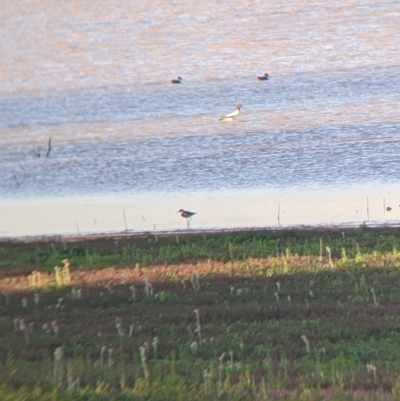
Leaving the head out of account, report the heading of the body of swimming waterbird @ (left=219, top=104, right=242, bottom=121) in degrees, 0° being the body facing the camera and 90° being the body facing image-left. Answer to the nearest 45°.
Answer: approximately 270°

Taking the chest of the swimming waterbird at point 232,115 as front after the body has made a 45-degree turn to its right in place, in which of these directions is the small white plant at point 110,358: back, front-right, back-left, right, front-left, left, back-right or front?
front-right

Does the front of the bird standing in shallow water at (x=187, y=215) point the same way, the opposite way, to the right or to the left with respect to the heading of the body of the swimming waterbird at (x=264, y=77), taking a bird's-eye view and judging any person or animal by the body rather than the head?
the opposite way

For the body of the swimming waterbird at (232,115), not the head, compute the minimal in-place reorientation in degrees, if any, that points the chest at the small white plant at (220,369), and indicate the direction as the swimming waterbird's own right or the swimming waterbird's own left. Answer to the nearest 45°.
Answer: approximately 90° to the swimming waterbird's own right
